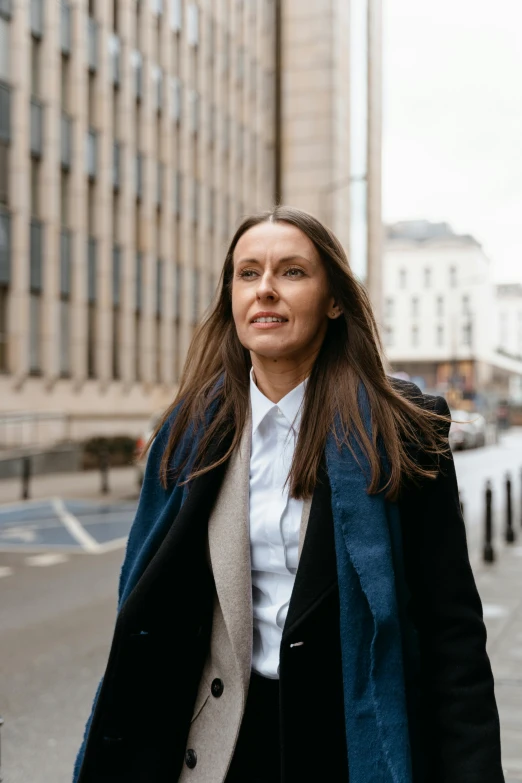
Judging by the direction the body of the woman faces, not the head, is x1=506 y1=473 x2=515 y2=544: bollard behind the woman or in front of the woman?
behind

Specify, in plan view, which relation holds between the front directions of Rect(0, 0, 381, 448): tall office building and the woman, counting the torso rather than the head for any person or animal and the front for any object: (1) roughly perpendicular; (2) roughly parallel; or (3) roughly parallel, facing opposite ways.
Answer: roughly perpendicular

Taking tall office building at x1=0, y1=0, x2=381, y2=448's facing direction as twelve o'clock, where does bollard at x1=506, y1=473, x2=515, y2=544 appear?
The bollard is roughly at 1 o'clock from the tall office building.

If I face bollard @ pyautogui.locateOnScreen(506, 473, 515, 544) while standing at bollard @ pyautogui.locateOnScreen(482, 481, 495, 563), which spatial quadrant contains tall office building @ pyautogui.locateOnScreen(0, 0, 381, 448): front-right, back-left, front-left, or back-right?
front-left

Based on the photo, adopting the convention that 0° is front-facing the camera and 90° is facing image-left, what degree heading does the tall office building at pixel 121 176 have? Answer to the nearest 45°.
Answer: approximately 315°

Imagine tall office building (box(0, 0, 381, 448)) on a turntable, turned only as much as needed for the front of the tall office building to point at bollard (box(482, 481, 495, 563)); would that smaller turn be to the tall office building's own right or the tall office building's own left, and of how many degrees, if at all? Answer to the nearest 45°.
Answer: approximately 45° to the tall office building's own right

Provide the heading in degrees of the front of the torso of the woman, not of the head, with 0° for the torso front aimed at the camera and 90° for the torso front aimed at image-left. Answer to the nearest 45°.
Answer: approximately 45°

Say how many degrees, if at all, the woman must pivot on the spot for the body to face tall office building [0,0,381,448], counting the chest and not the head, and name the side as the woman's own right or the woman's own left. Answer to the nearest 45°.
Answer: approximately 135° to the woman's own right

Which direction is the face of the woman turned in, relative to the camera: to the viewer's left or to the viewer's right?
to the viewer's left

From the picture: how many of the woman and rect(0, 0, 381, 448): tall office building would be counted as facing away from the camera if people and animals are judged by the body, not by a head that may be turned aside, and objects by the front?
0
